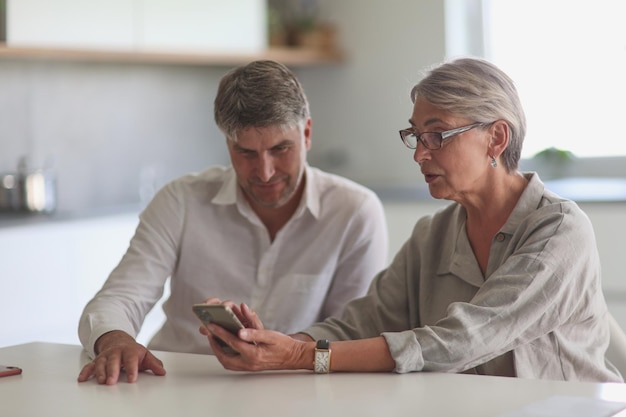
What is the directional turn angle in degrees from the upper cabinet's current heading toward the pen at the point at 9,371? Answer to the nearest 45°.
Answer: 0° — it already faces it

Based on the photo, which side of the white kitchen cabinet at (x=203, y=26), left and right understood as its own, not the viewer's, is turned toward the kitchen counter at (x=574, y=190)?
left

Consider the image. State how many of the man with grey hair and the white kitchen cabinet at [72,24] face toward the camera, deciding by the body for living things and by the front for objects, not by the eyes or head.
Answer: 2

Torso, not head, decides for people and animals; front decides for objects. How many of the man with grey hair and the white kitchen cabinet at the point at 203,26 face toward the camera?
2

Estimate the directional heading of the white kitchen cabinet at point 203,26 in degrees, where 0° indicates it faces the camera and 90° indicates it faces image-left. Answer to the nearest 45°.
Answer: approximately 0°

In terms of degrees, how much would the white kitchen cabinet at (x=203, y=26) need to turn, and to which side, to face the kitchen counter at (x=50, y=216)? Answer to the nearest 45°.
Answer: approximately 45° to its right

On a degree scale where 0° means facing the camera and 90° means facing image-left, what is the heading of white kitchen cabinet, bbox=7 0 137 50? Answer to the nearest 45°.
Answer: approximately 0°

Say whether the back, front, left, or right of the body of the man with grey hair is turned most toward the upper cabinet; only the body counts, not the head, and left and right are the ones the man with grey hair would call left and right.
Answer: back
